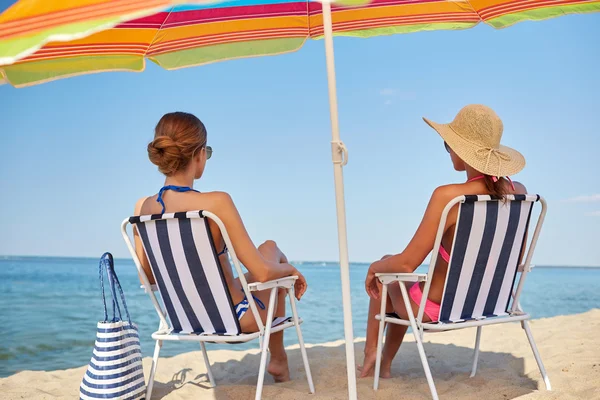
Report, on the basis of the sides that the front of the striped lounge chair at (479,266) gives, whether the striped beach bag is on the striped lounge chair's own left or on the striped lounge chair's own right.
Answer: on the striped lounge chair's own left

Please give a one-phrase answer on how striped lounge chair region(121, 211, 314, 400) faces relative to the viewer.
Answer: facing away from the viewer and to the right of the viewer

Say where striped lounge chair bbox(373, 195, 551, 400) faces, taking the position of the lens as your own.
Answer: facing away from the viewer and to the left of the viewer

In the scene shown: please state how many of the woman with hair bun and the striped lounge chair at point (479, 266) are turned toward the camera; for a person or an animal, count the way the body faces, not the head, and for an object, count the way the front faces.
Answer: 0

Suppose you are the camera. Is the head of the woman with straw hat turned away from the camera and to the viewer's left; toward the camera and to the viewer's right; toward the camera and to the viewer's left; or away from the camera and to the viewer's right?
away from the camera and to the viewer's left

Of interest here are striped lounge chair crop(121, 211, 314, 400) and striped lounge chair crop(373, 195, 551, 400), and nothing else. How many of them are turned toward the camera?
0

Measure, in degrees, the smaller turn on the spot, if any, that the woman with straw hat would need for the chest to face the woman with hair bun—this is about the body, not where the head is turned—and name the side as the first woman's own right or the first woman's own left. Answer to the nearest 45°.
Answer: approximately 45° to the first woman's own left

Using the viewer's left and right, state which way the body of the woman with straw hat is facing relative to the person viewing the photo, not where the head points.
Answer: facing away from the viewer and to the left of the viewer

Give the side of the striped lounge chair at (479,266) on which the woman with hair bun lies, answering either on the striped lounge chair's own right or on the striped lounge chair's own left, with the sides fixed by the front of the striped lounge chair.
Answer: on the striped lounge chair's own left

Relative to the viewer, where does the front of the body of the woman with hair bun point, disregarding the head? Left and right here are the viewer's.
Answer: facing away from the viewer and to the right of the viewer

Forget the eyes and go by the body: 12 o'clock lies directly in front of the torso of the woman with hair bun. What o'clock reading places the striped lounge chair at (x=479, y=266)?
The striped lounge chair is roughly at 2 o'clock from the woman with hair bun.

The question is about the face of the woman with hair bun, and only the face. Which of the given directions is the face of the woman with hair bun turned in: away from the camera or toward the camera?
away from the camera
